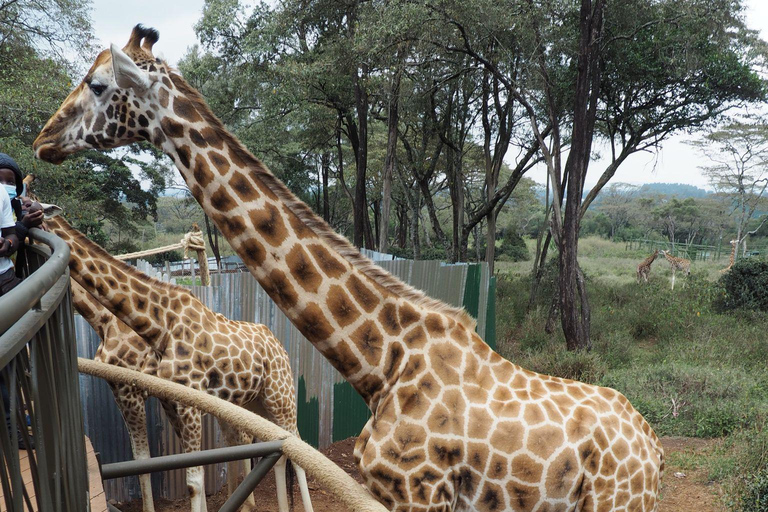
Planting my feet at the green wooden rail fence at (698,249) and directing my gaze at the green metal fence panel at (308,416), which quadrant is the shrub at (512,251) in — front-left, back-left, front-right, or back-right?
front-right

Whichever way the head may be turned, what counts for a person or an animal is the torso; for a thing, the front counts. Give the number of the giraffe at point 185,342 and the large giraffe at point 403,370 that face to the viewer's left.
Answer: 2

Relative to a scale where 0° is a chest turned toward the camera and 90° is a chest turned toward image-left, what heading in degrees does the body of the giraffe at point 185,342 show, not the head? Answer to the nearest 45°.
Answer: approximately 90°

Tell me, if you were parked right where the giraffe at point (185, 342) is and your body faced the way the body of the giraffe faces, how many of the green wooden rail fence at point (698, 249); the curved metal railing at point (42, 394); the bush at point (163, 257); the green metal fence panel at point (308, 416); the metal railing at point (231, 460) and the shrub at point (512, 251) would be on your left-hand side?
2

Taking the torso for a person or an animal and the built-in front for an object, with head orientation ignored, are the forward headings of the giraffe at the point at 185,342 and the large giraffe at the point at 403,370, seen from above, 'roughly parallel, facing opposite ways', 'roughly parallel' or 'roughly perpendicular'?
roughly parallel

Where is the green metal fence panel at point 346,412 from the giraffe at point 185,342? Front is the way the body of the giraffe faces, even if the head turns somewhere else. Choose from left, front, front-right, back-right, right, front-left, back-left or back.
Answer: back-right

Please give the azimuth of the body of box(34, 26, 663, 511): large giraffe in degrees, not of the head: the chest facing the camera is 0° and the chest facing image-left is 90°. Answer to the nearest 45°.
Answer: approximately 90°

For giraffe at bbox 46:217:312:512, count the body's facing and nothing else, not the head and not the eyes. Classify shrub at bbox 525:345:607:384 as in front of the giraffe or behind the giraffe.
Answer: behind

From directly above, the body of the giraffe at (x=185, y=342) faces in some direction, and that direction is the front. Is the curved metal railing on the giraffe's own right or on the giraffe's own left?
on the giraffe's own left

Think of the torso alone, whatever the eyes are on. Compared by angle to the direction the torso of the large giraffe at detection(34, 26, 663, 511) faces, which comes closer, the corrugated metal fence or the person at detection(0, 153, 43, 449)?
the person
